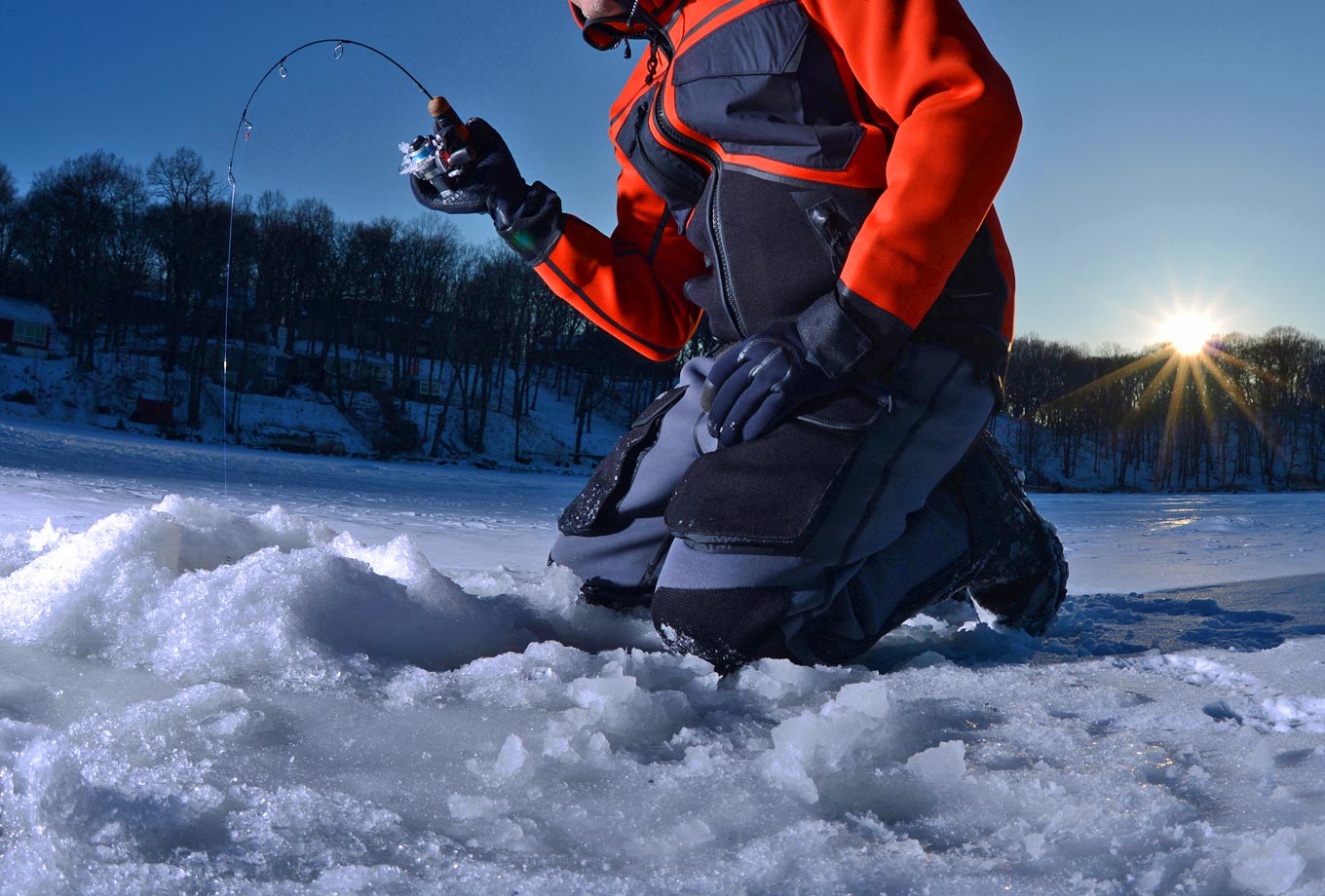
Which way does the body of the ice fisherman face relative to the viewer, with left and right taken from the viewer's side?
facing the viewer and to the left of the viewer

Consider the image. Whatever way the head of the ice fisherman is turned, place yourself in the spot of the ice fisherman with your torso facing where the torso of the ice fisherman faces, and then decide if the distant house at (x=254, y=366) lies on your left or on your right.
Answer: on your right

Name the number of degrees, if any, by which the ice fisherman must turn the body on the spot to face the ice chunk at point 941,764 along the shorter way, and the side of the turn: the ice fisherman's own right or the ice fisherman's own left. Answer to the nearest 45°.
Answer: approximately 45° to the ice fisherman's own left
